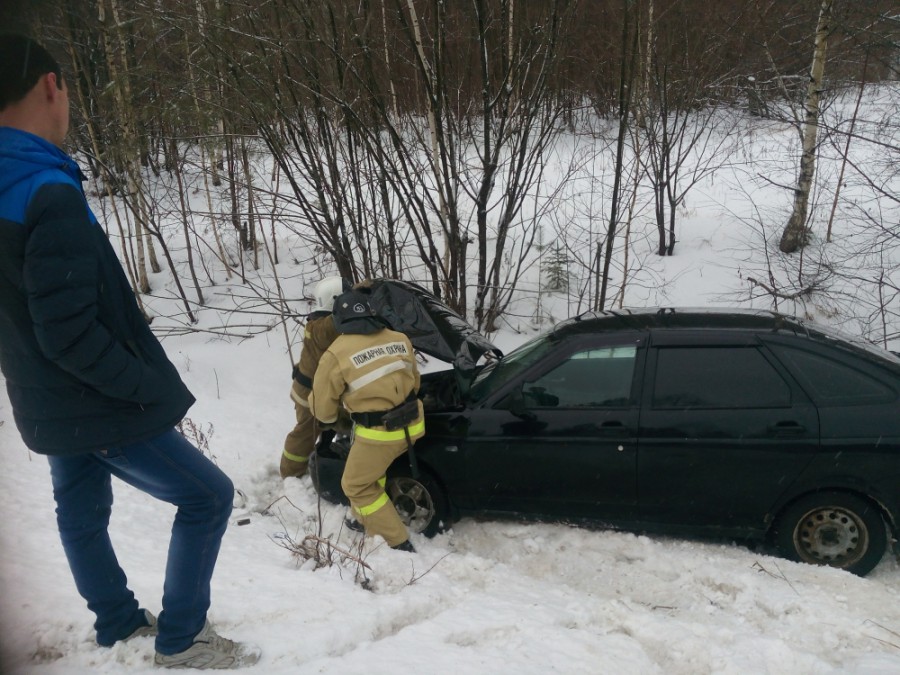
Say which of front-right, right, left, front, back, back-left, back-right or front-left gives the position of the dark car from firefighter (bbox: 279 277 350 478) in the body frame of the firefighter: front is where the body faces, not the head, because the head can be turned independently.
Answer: front-right

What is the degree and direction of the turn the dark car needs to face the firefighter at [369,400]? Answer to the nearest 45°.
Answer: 0° — it already faces them

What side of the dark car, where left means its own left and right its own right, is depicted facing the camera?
left

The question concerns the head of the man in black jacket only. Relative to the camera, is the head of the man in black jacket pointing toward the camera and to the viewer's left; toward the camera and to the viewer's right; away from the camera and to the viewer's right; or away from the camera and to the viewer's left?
away from the camera and to the viewer's right

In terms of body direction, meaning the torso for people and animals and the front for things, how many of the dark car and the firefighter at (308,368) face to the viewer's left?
1

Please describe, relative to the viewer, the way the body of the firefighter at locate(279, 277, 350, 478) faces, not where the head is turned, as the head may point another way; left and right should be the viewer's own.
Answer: facing to the right of the viewer

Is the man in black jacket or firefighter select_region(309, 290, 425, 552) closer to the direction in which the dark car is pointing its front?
the firefighter

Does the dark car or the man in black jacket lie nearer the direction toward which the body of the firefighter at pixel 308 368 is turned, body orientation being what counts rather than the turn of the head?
the dark car

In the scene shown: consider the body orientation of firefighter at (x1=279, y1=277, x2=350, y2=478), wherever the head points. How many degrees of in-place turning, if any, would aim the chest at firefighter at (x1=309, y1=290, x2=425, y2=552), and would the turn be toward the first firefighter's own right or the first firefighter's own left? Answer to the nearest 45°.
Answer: approximately 90° to the first firefighter's own right
